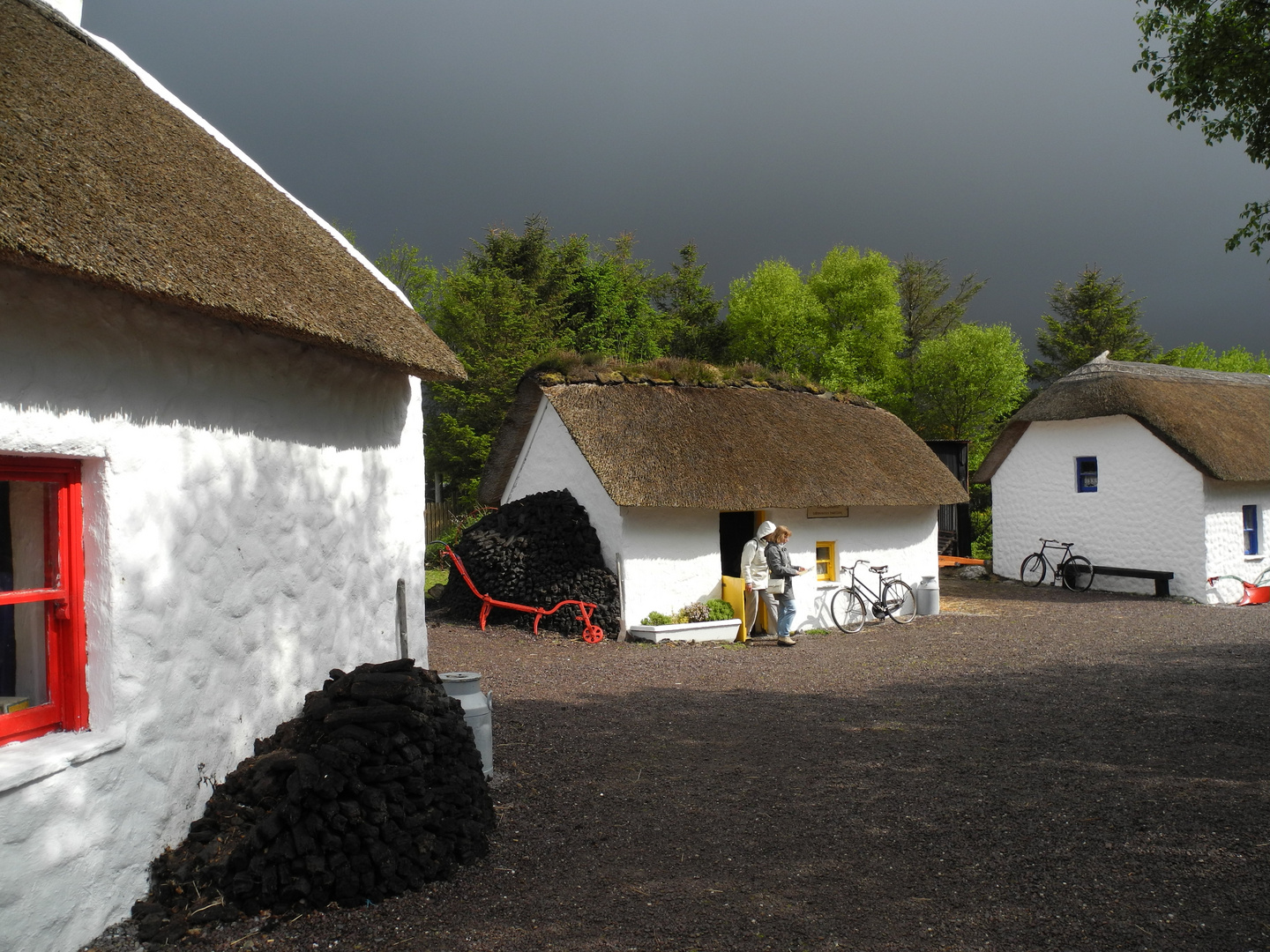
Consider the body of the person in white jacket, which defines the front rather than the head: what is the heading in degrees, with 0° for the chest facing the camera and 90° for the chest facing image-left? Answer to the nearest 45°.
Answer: approximately 270°

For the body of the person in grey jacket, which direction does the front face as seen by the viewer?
to the viewer's right

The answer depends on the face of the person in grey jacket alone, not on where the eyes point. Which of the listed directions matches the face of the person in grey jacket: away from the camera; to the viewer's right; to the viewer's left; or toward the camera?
to the viewer's right

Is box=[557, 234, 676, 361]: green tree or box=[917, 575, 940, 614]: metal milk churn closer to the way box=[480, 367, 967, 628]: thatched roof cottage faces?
the metal milk churn

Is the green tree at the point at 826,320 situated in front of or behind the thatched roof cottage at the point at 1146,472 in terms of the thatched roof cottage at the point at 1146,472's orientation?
behind

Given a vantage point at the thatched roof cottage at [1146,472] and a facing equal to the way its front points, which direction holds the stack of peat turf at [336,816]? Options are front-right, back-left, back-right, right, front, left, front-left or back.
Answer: front-right

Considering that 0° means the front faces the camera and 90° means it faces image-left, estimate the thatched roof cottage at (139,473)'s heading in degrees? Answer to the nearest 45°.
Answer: approximately 315°

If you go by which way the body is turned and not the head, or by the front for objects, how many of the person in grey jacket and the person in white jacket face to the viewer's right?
2
